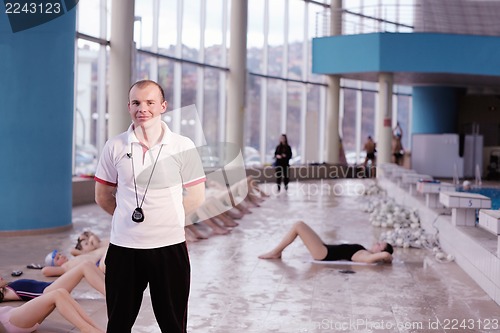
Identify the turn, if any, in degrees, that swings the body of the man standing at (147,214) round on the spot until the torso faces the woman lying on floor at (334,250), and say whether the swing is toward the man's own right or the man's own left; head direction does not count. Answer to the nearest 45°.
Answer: approximately 135° to the man's own left

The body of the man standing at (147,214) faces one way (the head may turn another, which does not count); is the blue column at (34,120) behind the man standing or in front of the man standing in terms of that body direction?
behind

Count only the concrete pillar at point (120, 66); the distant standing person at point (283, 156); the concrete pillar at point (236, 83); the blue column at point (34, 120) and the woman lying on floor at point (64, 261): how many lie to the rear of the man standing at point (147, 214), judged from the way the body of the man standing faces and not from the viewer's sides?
5

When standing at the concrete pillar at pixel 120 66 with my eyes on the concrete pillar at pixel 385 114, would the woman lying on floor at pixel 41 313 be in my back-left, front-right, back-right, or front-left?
back-right

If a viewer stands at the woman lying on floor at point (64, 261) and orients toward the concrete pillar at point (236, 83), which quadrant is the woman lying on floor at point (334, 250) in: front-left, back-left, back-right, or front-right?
front-right

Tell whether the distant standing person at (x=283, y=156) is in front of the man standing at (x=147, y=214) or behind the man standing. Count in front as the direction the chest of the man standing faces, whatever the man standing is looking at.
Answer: behind

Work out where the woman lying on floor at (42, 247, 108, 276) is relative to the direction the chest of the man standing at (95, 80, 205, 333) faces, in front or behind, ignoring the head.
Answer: behind

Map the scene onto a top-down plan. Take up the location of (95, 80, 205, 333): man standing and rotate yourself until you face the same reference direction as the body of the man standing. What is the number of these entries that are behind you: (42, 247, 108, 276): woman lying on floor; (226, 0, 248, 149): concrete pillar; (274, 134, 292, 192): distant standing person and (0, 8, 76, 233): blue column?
4

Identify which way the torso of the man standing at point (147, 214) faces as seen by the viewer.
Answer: toward the camera

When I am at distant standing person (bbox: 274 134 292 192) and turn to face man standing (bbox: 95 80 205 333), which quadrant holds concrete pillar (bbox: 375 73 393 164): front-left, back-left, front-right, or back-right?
back-left

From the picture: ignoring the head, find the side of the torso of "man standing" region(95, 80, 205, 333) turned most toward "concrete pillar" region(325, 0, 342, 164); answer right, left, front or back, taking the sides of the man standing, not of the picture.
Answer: back

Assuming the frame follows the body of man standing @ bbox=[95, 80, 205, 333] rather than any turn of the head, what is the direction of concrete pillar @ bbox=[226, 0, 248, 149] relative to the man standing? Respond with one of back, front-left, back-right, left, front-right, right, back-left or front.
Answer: back

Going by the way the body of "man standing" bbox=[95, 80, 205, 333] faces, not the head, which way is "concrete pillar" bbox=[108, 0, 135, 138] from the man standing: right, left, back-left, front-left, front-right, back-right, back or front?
back
